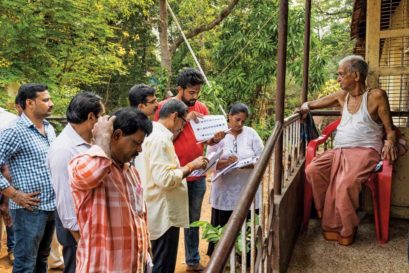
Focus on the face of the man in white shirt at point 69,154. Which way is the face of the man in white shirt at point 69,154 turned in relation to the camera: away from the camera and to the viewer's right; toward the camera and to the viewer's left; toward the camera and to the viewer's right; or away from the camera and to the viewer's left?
away from the camera and to the viewer's right

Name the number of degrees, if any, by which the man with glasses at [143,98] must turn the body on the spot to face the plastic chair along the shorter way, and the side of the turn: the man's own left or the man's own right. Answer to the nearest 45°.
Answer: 0° — they already face it

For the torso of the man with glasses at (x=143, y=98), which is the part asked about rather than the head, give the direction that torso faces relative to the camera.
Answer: to the viewer's right

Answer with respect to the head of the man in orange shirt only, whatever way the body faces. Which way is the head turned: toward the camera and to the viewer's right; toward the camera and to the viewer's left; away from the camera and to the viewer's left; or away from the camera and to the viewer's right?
toward the camera and to the viewer's right

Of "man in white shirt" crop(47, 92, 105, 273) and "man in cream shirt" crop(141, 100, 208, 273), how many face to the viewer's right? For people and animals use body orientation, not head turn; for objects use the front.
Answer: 2

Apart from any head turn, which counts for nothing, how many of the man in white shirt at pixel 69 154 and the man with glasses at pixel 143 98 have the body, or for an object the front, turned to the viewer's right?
2

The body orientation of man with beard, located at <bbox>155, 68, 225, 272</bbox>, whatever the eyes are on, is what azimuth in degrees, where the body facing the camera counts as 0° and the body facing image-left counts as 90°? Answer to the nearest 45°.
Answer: approximately 315°

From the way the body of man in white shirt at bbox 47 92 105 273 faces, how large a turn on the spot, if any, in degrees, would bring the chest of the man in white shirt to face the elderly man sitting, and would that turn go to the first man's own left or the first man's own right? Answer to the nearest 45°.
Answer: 0° — they already face them

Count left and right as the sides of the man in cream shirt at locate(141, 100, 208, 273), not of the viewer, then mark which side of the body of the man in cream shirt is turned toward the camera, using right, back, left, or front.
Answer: right

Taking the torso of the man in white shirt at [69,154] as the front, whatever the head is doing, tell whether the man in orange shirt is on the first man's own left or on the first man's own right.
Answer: on the first man's own right

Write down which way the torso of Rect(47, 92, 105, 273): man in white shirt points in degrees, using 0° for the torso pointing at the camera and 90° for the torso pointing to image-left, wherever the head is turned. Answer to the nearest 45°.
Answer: approximately 270°
